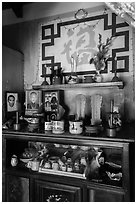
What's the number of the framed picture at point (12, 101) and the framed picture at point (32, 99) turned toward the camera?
2

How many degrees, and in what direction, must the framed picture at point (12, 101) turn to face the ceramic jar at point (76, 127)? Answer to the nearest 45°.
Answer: approximately 45° to its left

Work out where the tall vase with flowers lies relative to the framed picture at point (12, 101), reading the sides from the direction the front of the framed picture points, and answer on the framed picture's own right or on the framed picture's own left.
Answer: on the framed picture's own left

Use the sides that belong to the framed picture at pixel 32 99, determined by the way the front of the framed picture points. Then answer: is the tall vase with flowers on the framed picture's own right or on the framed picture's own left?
on the framed picture's own left

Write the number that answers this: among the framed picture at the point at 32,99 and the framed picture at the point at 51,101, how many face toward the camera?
2

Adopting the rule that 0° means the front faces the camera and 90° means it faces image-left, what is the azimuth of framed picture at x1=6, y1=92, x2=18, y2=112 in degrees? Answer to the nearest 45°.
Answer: approximately 0°
